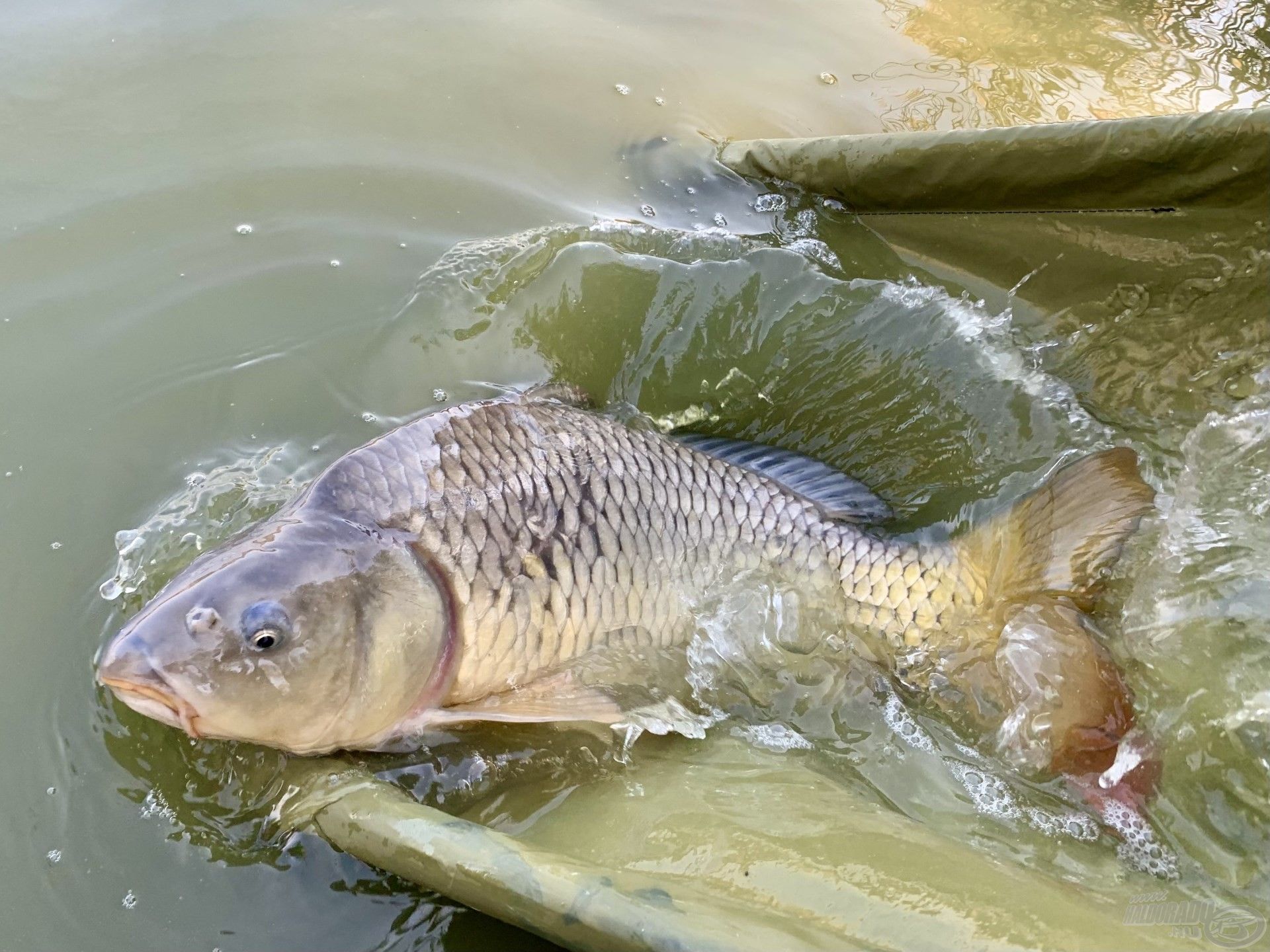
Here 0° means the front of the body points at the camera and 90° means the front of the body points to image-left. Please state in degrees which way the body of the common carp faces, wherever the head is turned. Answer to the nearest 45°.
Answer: approximately 90°
